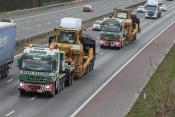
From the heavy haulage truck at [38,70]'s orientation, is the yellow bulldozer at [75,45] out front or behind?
behind

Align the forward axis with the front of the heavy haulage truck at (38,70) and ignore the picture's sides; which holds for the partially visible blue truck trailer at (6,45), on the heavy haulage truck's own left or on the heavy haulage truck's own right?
on the heavy haulage truck's own right

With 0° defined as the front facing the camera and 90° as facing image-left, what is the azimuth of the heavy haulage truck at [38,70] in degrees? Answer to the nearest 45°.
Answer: approximately 45°
